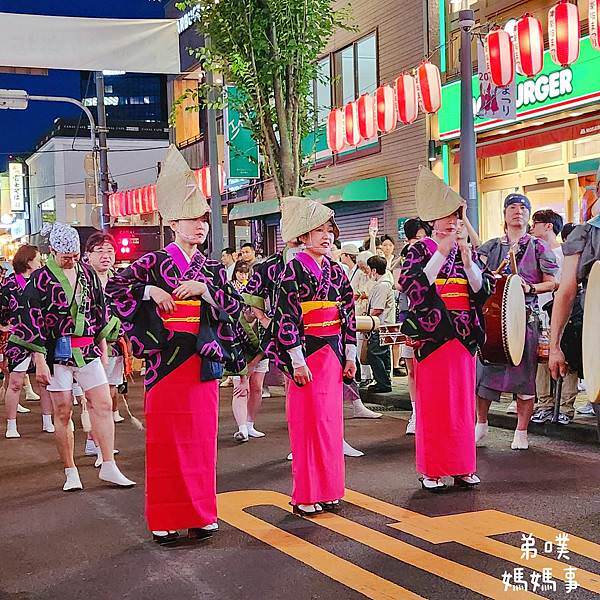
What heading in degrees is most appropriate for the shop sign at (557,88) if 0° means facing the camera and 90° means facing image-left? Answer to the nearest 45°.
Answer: approximately 45°

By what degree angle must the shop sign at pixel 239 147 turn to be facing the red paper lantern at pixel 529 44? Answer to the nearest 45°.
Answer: approximately 45° to its left

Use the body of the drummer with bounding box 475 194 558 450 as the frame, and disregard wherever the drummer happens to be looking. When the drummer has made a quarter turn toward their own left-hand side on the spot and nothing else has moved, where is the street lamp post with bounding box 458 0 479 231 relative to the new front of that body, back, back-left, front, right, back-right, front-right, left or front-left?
left

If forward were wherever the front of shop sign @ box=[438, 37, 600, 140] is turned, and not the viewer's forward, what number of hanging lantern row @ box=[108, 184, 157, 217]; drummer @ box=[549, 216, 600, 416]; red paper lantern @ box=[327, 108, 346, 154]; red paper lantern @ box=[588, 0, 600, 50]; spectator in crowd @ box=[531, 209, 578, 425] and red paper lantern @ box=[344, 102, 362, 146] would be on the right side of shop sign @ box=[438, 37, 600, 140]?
3

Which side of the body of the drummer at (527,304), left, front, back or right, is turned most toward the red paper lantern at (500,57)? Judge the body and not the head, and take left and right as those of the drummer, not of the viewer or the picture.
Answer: back

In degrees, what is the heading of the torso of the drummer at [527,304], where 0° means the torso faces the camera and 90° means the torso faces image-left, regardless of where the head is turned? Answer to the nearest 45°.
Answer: approximately 0°

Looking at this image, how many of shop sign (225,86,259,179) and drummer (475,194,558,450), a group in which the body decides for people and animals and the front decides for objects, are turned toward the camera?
2

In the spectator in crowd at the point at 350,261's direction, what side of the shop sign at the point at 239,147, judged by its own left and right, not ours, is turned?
front

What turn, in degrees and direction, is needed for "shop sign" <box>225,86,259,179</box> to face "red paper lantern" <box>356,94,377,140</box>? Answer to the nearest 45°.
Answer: approximately 45° to its left

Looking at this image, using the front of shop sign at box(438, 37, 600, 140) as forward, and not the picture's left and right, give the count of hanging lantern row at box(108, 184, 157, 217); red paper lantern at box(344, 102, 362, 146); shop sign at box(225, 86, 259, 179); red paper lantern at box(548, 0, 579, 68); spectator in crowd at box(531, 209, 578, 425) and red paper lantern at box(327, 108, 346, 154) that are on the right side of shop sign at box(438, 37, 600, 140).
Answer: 4

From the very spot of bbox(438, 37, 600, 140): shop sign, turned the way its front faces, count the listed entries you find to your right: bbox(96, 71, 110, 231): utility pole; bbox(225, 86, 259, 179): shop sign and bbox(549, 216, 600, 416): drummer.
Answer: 2

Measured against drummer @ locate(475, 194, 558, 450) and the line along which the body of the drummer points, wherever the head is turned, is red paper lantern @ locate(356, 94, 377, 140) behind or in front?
behind

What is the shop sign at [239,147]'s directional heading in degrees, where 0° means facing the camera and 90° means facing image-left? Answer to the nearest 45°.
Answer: approximately 0°

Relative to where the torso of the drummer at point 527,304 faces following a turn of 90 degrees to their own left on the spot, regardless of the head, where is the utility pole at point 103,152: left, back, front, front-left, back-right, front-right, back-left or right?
back-left
